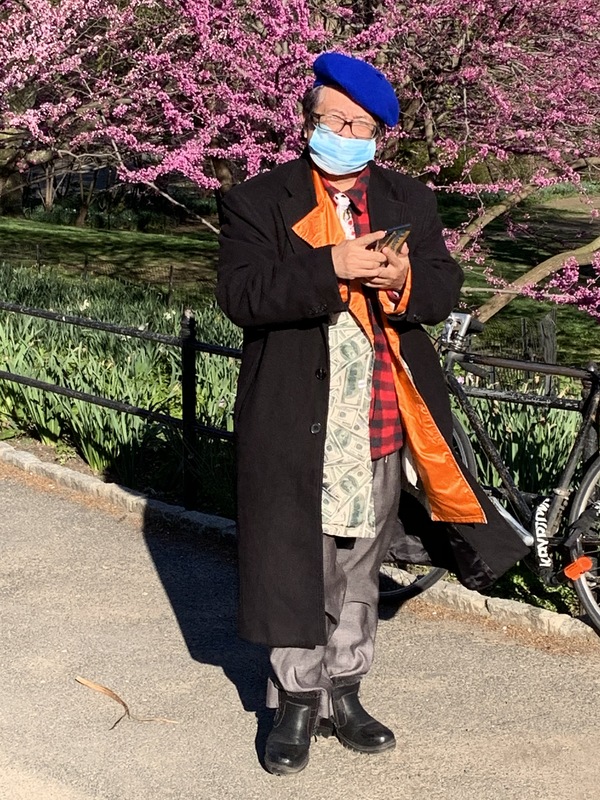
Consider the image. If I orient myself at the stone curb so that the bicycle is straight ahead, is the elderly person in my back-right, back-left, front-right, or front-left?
front-right

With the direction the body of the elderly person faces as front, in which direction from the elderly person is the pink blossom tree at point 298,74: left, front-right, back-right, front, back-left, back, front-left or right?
back

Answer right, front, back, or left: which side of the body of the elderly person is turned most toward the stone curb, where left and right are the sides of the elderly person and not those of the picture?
back

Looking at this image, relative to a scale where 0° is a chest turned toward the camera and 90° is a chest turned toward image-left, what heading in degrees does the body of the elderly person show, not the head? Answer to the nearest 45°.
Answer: approximately 0°

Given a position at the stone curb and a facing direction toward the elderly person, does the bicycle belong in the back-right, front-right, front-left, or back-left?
front-left

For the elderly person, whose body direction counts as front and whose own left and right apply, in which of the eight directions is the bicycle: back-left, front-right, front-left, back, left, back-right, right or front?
back-left
